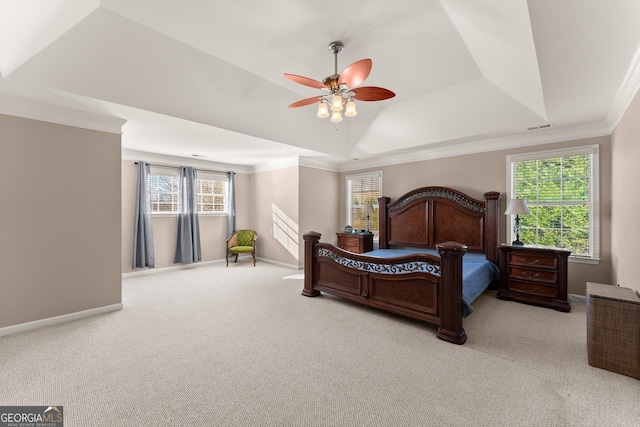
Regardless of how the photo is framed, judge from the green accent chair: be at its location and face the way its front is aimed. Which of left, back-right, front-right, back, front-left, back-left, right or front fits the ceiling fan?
front-left

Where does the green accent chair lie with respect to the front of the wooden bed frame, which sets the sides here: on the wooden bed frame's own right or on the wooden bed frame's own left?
on the wooden bed frame's own right

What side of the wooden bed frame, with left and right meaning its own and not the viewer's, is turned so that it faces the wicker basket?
left

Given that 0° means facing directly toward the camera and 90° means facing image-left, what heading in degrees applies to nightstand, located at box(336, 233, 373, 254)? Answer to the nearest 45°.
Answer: approximately 45°

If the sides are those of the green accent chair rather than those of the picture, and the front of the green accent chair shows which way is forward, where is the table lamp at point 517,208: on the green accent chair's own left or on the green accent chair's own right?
on the green accent chair's own left

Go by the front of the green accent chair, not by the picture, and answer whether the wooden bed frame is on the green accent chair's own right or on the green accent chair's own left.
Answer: on the green accent chair's own left

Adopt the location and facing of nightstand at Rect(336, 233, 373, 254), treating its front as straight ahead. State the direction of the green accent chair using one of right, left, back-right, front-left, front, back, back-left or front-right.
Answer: front-right

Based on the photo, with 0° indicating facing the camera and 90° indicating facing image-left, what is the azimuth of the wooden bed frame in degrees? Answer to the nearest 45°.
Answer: approximately 45°
